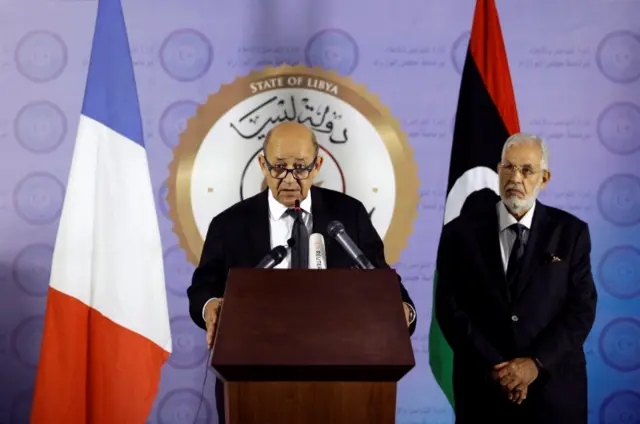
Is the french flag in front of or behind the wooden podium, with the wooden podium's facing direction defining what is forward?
behind

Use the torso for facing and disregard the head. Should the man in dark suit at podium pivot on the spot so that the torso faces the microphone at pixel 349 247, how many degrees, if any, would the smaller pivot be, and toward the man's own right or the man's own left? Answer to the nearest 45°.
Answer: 0° — they already face it

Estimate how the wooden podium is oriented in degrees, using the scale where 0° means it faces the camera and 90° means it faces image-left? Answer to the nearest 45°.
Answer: approximately 0°

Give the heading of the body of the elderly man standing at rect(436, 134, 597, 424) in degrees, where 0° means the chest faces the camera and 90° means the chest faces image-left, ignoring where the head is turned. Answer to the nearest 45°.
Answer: approximately 0°

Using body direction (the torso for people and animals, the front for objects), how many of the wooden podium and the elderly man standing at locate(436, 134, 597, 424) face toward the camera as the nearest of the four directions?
2
